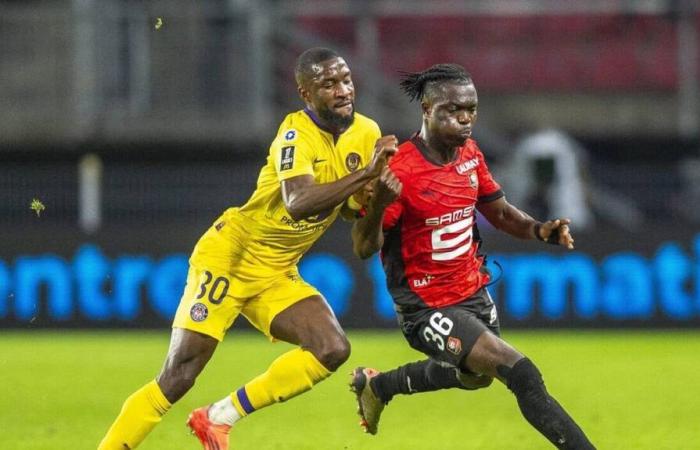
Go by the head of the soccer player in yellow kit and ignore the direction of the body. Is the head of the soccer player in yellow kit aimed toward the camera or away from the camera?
toward the camera

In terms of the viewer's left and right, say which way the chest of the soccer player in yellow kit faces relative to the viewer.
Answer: facing the viewer and to the right of the viewer

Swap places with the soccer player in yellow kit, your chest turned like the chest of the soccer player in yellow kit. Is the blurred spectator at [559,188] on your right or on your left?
on your left

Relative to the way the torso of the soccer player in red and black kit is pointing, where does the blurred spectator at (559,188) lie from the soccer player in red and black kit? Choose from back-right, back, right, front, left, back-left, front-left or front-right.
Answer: back-left

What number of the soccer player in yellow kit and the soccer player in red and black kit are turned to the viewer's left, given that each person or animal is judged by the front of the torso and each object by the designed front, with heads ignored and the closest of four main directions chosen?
0

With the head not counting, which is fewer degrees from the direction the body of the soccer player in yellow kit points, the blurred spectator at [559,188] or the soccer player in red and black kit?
the soccer player in red and black kit
